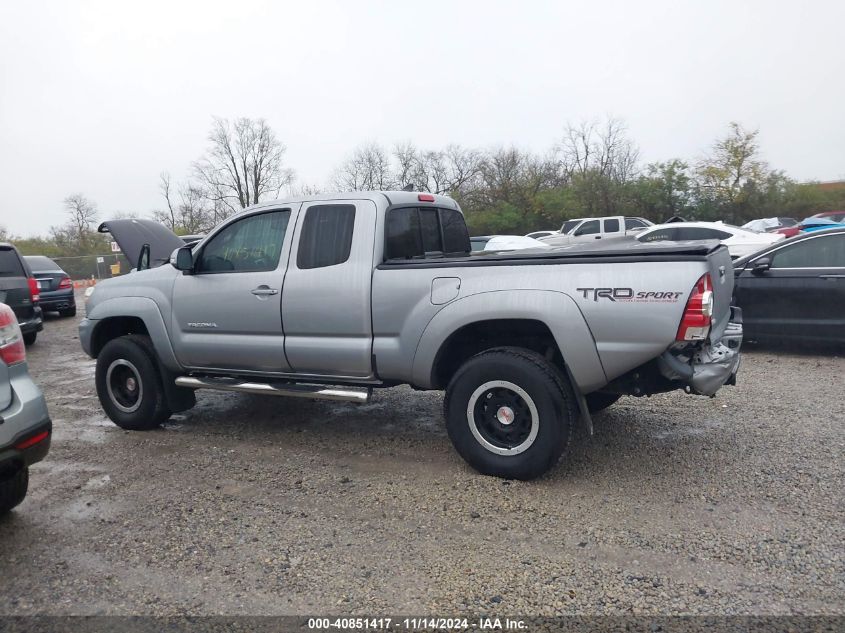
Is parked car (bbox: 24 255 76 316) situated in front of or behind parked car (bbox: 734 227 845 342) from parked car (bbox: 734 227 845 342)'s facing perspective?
in front

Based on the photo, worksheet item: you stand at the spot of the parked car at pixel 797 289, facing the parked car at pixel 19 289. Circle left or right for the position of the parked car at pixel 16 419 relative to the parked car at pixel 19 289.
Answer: left

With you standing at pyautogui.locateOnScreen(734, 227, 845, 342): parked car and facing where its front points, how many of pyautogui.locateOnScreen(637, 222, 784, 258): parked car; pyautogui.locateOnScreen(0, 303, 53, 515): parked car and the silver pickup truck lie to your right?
1

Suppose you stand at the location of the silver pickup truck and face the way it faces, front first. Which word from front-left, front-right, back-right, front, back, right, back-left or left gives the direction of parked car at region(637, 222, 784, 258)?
right

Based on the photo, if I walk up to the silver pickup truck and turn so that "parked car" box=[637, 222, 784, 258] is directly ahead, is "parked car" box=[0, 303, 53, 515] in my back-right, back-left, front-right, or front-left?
back-left

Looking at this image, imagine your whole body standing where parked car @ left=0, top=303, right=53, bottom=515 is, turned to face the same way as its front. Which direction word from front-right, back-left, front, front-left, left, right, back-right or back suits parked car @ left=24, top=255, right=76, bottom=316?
front-right

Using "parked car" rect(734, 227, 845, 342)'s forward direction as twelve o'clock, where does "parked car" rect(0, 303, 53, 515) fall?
"parked car" rect(0, 303, 53, 515) is roughly at 10 o'clock from "parked car" rect(734, 227, 845, 342).

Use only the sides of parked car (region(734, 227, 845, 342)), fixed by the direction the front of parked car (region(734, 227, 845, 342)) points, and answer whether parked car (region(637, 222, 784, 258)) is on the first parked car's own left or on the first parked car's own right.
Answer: on the first parked car's own right

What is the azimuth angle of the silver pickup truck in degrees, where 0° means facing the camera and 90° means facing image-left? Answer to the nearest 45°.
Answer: approximately 135°

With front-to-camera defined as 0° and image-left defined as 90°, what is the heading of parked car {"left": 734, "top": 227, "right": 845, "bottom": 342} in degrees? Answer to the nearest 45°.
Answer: approximately 90°

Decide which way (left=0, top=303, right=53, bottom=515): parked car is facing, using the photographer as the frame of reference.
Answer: facing away from the viewer and to the left of the viewer
